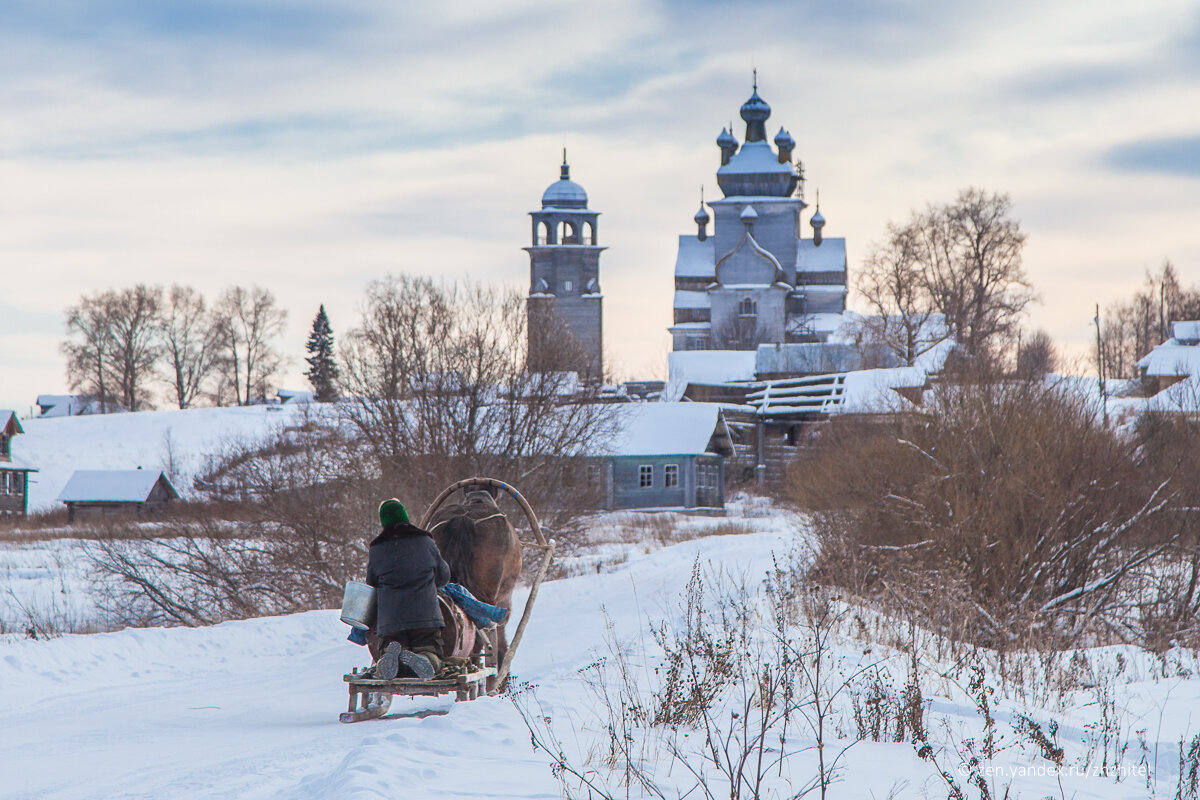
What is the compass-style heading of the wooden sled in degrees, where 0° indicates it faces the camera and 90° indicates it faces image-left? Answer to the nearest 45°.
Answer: approximately 225°

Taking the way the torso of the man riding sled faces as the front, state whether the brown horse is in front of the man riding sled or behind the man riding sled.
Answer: in front

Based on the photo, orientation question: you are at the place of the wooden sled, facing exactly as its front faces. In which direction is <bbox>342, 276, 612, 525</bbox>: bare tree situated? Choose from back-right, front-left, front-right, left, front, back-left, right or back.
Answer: front-left

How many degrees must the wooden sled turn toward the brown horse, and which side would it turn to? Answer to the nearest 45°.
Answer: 0° — it already faces it

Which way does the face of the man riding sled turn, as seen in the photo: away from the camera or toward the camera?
away from the camera

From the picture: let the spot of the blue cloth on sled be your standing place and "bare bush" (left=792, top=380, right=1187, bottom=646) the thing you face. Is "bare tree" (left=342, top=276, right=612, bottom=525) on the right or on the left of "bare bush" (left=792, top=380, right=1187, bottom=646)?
left

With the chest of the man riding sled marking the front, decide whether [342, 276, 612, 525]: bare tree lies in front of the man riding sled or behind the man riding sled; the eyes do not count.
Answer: in front

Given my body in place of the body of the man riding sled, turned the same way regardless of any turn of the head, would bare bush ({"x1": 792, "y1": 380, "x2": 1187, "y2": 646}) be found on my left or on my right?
on my right

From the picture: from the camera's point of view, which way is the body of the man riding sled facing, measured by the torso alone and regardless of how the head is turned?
away from the camera

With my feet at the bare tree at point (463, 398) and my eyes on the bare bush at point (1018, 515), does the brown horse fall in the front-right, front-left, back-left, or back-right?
front-right
